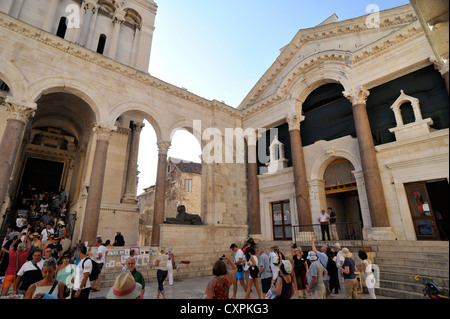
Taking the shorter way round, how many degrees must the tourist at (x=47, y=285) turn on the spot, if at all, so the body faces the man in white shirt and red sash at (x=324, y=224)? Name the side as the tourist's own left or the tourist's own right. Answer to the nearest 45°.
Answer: approximately 90° to the tourist's own left

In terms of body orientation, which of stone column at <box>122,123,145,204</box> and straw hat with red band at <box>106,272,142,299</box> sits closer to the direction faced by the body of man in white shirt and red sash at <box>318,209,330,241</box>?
the straw hat with red band

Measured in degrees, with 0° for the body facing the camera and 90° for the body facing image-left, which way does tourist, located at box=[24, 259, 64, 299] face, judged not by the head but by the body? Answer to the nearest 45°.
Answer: approximately 0°

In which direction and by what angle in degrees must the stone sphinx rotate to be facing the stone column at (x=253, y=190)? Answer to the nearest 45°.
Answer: approximately 180°

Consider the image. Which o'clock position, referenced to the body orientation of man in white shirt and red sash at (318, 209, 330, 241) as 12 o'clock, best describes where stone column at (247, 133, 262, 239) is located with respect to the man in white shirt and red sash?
The stone column is roughly at 4 o'clock from the man in white shirt and red sash.

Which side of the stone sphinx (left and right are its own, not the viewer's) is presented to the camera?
left

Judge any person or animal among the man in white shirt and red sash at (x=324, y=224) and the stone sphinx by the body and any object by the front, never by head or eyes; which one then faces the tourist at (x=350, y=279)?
the man in white shirt and red sash at (x=324, y=224)

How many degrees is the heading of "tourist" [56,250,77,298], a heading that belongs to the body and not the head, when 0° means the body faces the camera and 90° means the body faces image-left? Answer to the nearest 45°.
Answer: approximately 0°

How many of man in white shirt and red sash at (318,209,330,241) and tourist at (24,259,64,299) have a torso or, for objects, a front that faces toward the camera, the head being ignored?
2
